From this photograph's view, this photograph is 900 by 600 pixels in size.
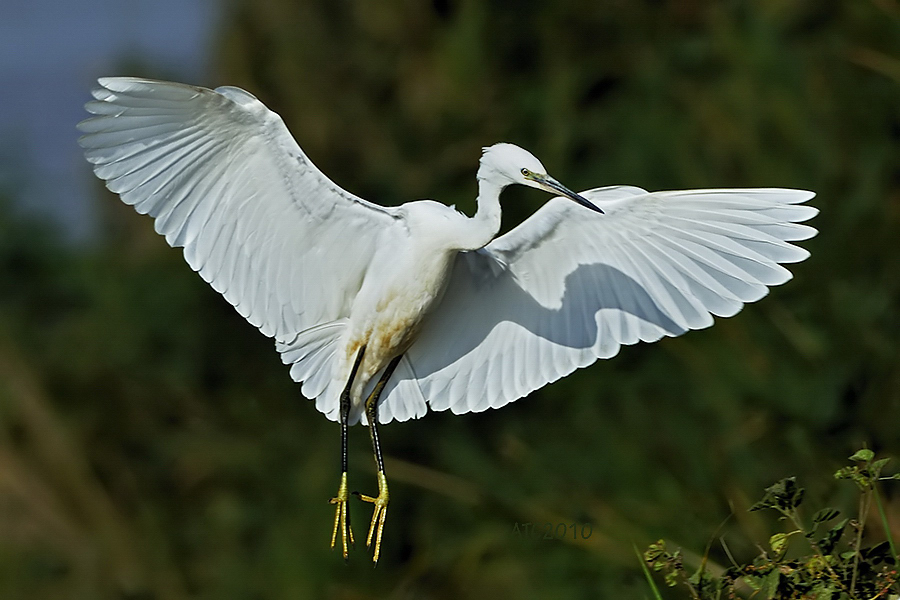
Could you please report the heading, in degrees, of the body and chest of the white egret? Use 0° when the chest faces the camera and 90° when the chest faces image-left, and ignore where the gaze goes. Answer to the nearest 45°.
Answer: approximately 315°
